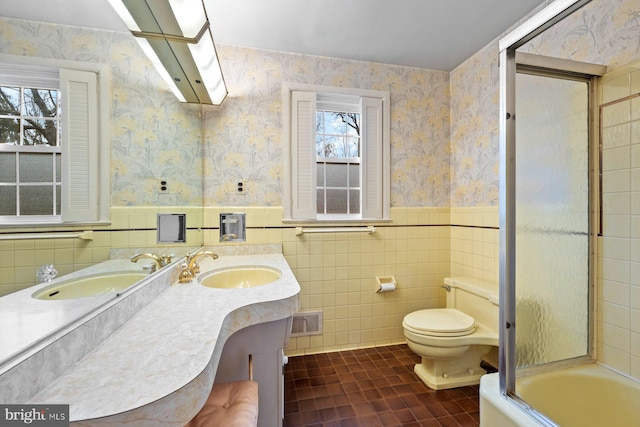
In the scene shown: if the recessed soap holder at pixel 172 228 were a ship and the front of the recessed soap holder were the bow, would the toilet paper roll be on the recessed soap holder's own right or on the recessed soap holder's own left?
on the recessed soap holder's own left

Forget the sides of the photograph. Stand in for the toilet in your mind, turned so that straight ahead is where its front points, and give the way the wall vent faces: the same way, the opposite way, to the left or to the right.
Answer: to the left

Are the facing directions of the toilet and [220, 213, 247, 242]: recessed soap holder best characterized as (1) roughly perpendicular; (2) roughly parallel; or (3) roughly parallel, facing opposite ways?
roughly perpendicular

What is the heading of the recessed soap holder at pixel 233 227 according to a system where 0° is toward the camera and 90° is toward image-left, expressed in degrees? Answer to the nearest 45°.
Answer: approximately 0°
